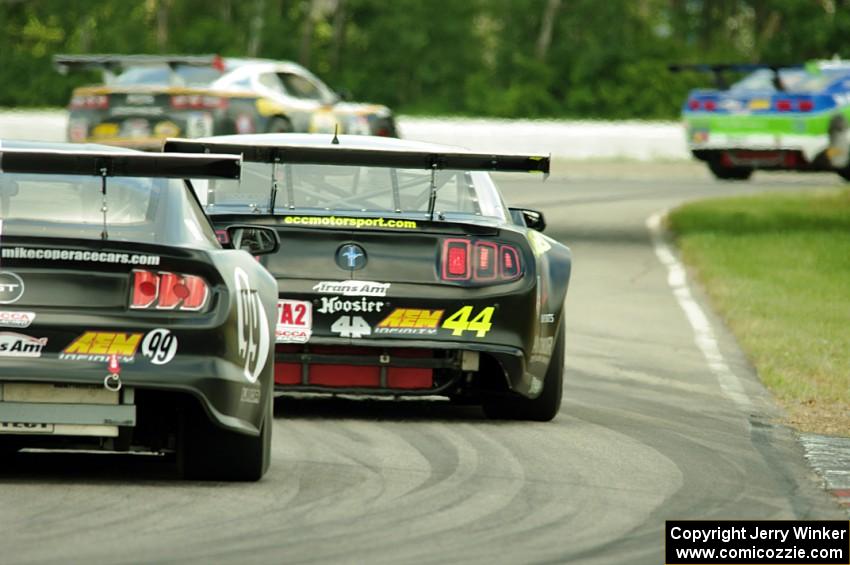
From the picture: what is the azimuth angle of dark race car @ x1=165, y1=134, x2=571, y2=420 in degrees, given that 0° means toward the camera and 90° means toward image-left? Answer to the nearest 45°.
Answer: approximately 180°

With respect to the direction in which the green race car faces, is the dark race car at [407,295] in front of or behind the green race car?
behind

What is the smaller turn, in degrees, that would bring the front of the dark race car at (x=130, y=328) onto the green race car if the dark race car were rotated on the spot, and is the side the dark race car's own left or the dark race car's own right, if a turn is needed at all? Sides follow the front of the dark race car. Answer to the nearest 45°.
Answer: approximately 45° to the dark race car's own right

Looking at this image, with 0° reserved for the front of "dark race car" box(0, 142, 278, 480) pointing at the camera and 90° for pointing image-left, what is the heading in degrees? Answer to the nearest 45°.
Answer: approximately 180°

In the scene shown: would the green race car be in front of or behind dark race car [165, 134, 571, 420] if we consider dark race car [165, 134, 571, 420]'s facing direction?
in front

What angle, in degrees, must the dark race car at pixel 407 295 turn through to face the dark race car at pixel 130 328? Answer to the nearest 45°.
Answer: approximately 135° to its left

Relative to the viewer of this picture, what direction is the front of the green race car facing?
facing away from the viewer and to the right of the viewer

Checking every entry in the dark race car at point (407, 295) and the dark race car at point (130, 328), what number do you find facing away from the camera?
2
